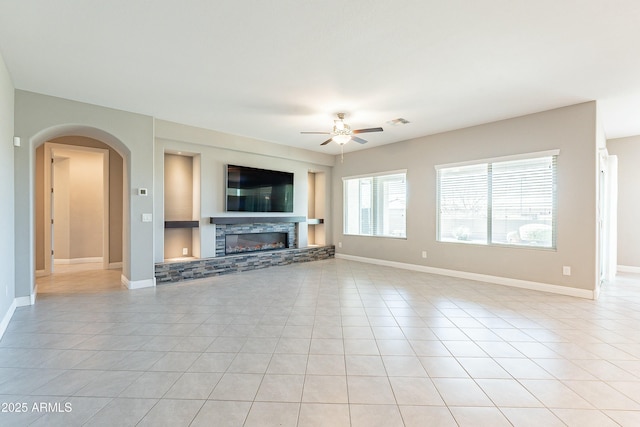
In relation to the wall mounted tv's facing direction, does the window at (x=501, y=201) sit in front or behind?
in front

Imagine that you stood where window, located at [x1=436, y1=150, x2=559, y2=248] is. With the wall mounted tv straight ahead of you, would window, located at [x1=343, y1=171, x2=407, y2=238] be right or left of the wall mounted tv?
right

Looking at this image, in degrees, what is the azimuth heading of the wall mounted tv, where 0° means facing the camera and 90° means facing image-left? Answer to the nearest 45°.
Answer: approximately 315°

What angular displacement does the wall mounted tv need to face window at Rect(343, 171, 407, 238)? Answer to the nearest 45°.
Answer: approximately 45° to its left
